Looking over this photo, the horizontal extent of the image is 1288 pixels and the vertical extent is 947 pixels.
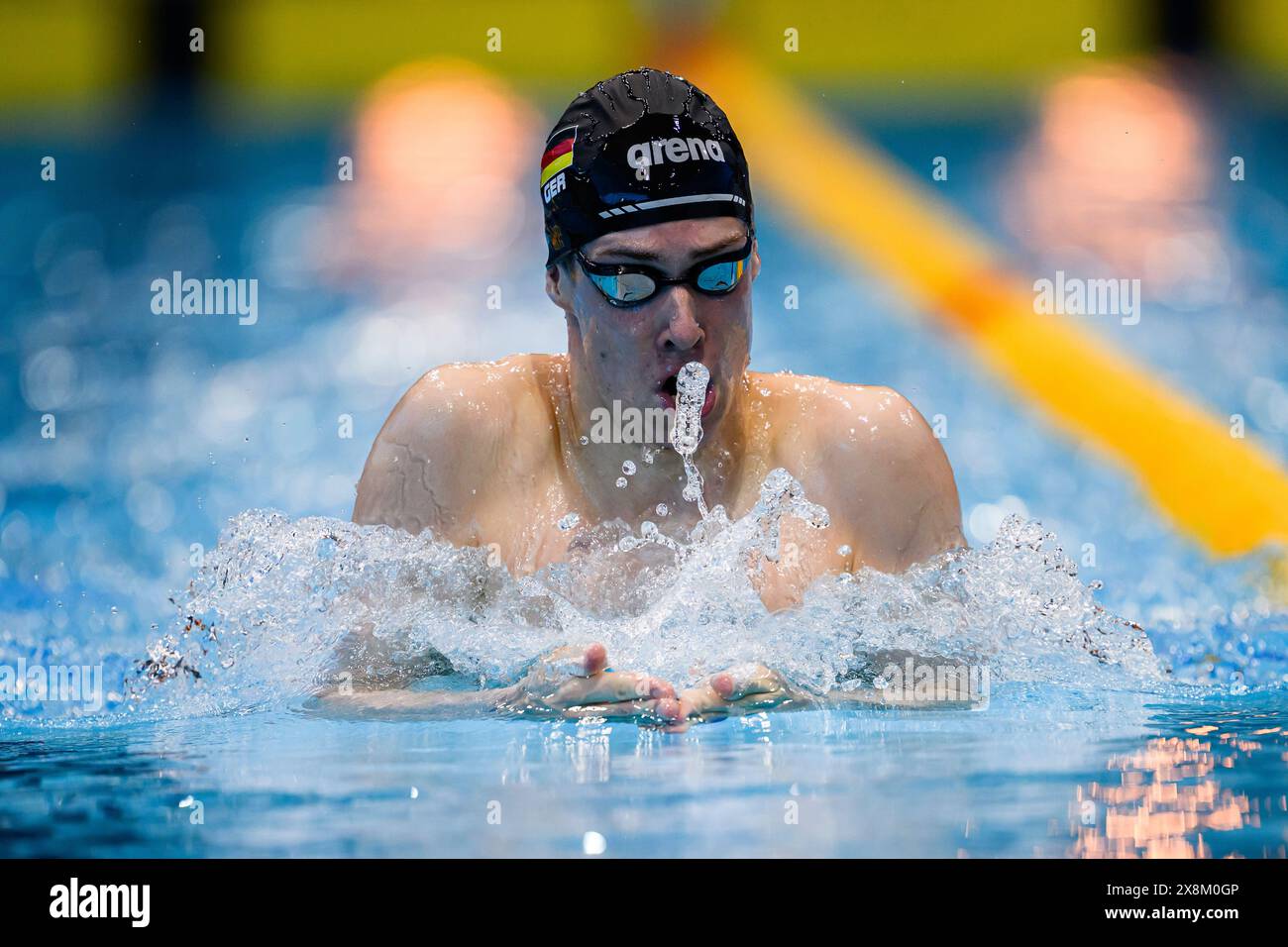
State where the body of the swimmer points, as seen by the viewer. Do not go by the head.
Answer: toward the camera

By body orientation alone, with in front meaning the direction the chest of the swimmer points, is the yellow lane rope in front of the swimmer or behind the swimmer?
behind
